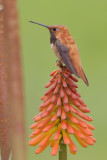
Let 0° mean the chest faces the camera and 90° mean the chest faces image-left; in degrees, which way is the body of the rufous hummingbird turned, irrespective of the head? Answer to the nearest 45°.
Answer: approximately 90°
